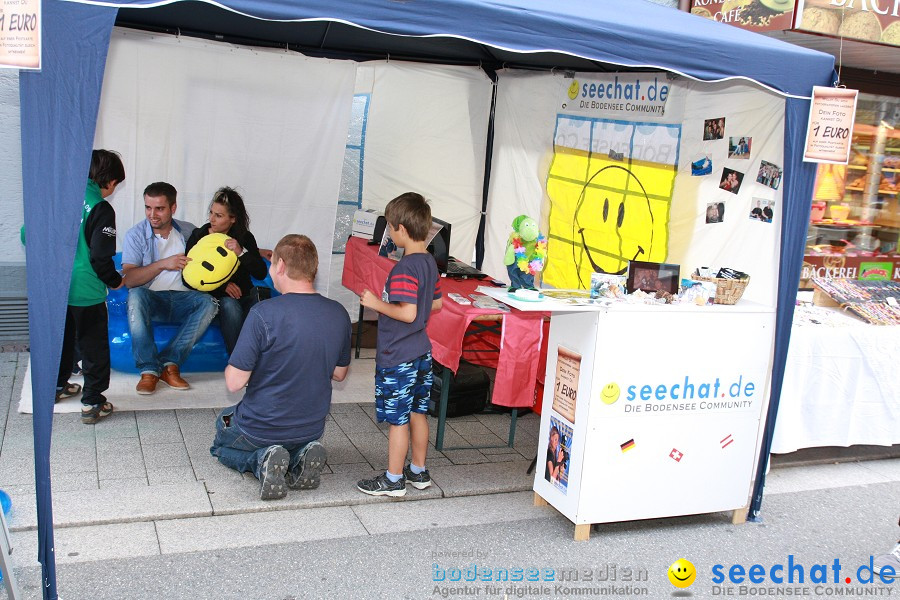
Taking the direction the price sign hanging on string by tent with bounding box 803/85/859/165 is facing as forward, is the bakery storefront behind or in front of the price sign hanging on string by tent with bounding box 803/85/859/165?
behind

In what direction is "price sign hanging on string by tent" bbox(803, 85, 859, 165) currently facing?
toward the camera

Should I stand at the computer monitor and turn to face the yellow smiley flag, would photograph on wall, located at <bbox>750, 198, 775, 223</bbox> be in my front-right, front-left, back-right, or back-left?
front-right

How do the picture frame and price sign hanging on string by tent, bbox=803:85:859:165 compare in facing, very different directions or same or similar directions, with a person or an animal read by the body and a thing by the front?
same or similar directions

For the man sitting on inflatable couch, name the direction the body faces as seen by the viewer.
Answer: toward the camera

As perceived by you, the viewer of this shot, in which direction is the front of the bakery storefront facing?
facing the viewer

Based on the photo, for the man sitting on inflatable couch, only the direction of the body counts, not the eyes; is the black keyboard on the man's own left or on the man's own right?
on the man's own left

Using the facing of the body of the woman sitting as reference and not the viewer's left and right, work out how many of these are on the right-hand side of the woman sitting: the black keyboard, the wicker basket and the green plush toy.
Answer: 0

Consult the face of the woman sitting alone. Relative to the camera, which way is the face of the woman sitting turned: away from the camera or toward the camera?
toward the camera
